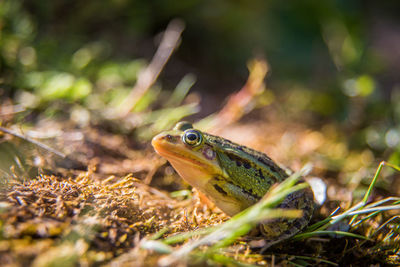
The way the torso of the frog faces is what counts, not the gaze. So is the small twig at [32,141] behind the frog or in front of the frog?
in front

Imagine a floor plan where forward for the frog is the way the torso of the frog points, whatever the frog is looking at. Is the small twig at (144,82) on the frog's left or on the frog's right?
on the frog's right

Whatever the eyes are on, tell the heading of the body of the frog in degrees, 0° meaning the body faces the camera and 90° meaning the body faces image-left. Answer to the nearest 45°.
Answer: approximately 90°
